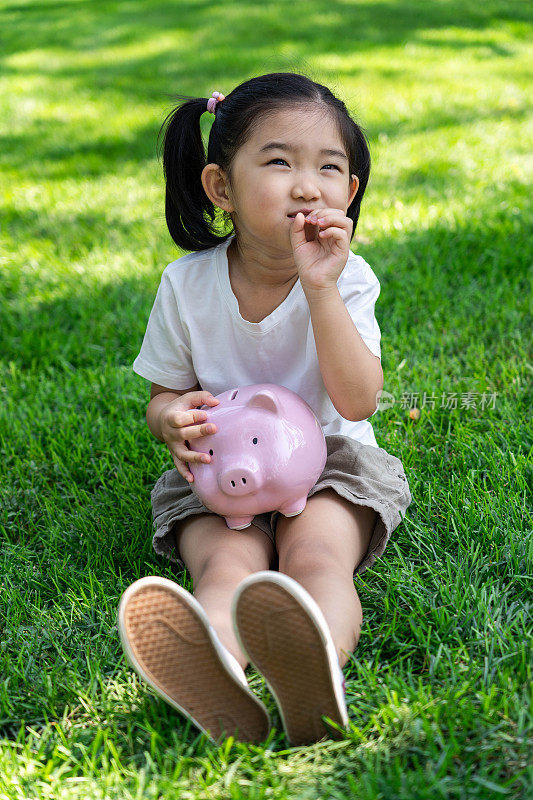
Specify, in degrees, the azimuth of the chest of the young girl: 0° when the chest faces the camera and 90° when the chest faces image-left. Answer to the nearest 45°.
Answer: approximately 0°
